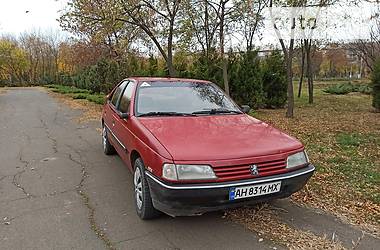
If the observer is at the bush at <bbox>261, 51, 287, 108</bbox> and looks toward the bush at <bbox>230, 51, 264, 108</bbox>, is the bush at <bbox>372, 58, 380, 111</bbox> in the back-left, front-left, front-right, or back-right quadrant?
back-left

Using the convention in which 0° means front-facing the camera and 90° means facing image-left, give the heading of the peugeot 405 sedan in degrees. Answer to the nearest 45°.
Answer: approximately 315°
